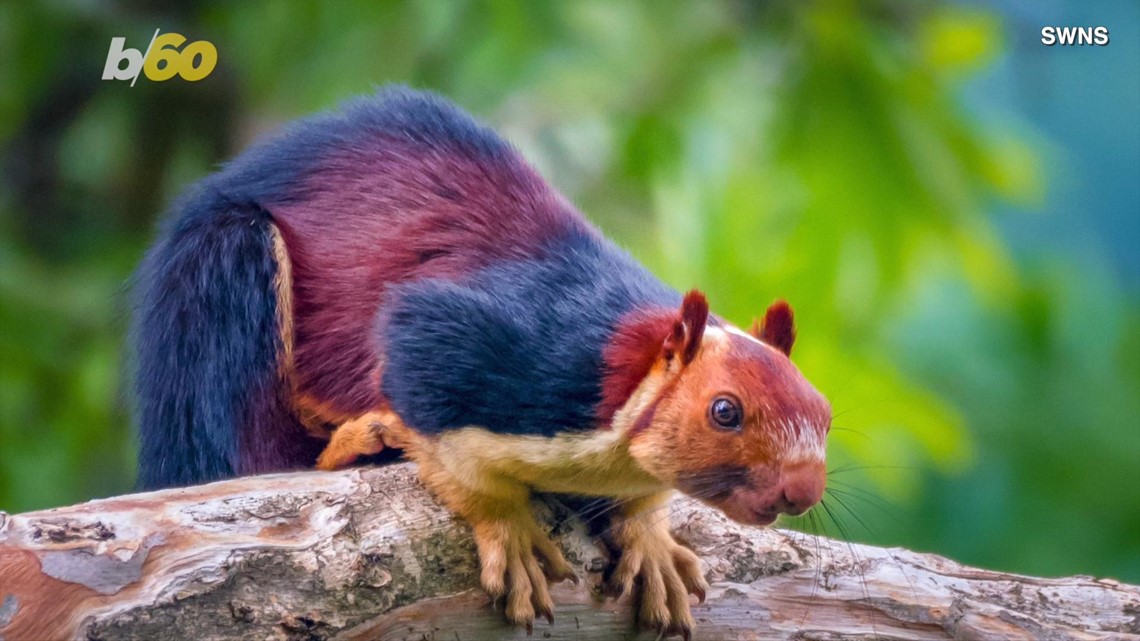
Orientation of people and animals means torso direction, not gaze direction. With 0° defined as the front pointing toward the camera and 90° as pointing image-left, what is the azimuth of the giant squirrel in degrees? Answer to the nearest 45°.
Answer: approximately 315°
